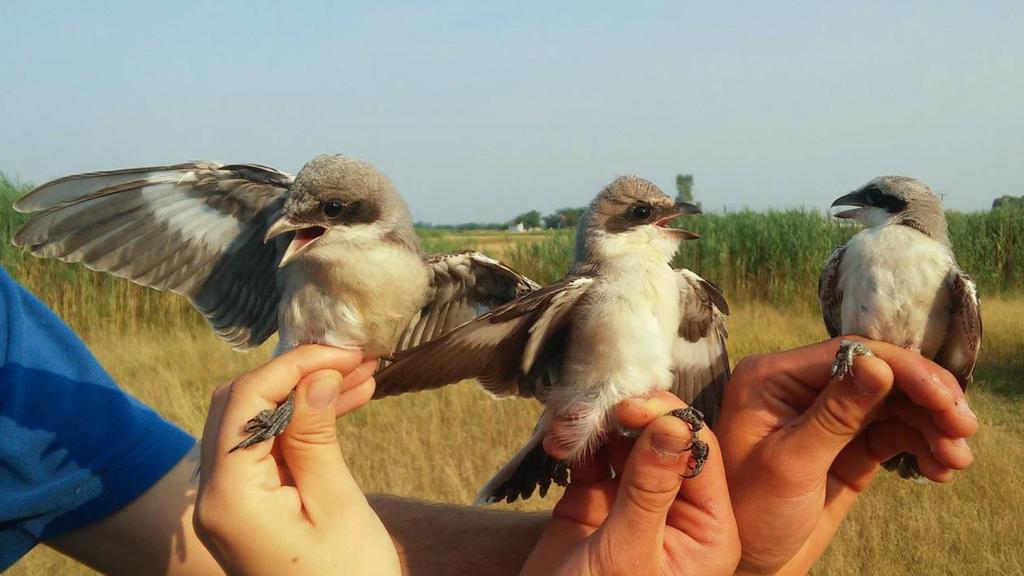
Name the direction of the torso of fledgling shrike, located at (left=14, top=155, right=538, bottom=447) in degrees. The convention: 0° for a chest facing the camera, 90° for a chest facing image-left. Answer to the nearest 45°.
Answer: approximately 45°

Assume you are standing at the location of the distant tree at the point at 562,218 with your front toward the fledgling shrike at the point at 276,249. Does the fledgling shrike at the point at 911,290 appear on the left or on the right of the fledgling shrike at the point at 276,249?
left

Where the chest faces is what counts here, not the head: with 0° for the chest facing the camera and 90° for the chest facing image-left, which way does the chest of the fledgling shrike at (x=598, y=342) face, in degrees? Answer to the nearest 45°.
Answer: approximately 315°

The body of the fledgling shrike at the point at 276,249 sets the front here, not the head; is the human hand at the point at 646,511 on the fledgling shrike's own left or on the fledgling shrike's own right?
on the fledgling shrike's own left

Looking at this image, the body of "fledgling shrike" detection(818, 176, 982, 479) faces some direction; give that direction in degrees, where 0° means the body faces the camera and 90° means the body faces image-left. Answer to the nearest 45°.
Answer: approximately 45°

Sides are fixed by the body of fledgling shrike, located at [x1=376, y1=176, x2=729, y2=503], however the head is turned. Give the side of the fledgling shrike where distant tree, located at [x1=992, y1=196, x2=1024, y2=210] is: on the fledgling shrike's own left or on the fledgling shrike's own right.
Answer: on the fledgling shrike's own left

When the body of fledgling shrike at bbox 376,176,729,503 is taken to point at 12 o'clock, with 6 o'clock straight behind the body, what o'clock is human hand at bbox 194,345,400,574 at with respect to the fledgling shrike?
The human hand is roughly at 3 o'clock from the fledgling shrike.

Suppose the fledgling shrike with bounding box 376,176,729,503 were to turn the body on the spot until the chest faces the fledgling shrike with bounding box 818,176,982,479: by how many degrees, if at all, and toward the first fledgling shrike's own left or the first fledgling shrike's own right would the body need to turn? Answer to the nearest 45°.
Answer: approximately 45° to the first fledgling shrike's own left
